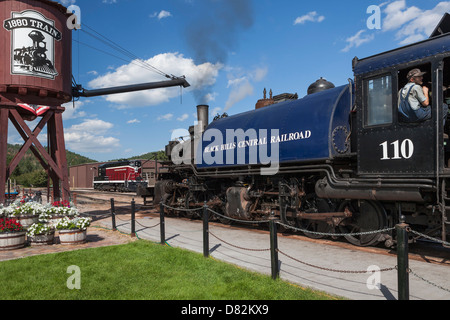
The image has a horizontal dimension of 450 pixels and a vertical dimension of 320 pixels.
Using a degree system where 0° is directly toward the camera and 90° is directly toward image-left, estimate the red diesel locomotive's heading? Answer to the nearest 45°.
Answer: approximately 315°

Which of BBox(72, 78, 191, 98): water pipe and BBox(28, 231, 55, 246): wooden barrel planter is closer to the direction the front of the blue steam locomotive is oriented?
the water pipe

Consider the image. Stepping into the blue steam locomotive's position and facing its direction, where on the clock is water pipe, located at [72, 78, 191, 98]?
The water pipe is roughly at 12 o'clock from the blue steam locomotive.

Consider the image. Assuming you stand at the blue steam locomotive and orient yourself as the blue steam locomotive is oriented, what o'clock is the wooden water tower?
The wooden water tower is roughly at 11 o'clock from the blue steam locomotive.

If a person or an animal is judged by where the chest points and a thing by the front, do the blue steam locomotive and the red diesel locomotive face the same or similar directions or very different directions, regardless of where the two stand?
very different directions

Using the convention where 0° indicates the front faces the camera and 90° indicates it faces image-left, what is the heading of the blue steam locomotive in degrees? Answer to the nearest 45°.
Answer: approximately 135°

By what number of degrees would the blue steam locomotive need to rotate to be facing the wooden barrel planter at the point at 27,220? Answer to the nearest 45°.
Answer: approximately 45° to its left

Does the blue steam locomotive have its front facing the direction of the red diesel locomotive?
yes
